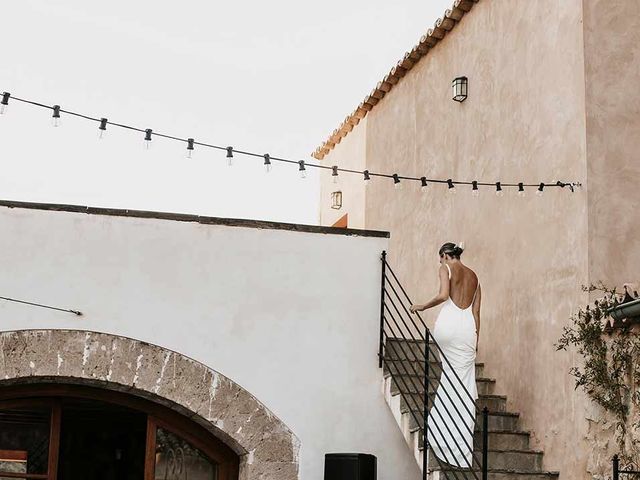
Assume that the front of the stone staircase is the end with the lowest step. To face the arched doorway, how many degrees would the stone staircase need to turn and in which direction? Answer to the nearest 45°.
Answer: approximately 90° to its right

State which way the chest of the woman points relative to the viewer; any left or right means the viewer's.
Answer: facing away from the viewer and to the left of the viewer

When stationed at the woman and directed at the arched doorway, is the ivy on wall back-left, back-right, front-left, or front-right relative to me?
back-left

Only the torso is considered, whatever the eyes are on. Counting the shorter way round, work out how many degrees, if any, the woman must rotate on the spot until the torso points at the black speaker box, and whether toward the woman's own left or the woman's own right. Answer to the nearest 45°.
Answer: approximately 90° to the woman's own left

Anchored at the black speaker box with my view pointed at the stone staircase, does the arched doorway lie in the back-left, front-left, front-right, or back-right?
back-left
